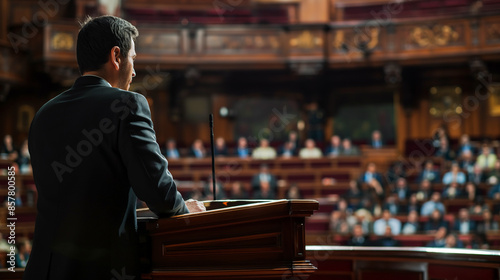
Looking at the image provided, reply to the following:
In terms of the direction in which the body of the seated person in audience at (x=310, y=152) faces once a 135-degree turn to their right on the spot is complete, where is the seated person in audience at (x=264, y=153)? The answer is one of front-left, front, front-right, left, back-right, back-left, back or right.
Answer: front-left

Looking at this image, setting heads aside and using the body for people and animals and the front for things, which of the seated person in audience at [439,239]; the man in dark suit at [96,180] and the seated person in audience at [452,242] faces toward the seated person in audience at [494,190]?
the man in dark suit

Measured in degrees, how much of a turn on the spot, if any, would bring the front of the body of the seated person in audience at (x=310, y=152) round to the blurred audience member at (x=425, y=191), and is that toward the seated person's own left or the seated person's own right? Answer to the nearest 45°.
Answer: approximately 45° to the seated person's own left

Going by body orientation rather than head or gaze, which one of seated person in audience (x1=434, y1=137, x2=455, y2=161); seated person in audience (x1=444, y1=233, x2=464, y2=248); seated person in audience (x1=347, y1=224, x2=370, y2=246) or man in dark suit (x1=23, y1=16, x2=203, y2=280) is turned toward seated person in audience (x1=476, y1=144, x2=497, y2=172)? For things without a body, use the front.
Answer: the man in dark suit

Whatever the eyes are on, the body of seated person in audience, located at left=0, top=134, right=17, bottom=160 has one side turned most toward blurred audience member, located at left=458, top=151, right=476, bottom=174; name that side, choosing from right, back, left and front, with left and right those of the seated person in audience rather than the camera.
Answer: left

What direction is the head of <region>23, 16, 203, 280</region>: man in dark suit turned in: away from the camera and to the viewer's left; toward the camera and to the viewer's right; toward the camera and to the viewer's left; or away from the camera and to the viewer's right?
away from the camera and to the viewer's right

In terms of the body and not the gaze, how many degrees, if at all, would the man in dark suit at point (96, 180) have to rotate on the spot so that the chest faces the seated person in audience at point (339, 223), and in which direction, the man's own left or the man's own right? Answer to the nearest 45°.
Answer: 0° — they already face them

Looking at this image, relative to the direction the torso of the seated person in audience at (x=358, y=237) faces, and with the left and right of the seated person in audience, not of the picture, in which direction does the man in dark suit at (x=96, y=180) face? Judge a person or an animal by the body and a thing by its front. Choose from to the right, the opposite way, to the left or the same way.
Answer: the opposite way

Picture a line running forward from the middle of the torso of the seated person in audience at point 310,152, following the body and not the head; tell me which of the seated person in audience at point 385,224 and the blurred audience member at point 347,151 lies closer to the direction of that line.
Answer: the seated person in audience

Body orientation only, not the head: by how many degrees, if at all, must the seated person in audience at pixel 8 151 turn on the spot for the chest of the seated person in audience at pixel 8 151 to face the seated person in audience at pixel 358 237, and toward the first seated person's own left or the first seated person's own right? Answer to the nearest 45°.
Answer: approximately 45° to the first seated person's own left

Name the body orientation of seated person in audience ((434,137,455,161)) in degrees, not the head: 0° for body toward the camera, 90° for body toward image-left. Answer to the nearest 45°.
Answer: approximately 45°

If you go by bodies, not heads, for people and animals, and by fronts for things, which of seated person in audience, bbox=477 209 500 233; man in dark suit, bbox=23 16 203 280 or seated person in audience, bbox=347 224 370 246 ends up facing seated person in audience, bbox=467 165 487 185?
the man in dark suit

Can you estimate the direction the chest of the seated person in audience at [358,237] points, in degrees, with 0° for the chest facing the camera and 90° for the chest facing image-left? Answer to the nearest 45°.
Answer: approximately 0°

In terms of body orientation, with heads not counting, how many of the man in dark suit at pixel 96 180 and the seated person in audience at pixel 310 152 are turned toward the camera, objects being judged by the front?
1
